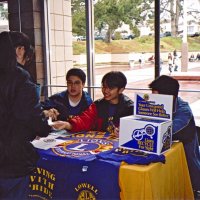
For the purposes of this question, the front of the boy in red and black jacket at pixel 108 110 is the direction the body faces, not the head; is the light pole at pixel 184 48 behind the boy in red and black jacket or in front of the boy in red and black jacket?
behind

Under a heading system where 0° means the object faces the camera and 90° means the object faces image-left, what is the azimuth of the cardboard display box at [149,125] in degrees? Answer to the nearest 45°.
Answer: approximately 45°

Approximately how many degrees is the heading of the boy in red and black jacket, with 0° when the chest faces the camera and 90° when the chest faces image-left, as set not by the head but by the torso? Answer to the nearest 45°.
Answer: approximately 45°

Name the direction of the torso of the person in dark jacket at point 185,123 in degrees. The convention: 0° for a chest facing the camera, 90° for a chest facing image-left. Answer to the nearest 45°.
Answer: approximately 90°

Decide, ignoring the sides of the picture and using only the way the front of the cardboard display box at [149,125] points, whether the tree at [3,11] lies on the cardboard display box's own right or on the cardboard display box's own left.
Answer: on the cardboard display box's own right

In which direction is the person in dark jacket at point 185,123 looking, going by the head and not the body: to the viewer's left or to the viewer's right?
to the viewer's left
